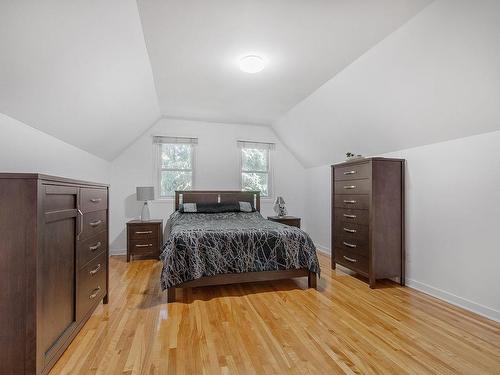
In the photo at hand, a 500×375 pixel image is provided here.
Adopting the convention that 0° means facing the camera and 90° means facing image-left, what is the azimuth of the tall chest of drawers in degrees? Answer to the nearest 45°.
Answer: approximately 45°

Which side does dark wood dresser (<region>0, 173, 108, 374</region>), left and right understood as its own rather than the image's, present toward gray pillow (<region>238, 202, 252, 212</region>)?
left

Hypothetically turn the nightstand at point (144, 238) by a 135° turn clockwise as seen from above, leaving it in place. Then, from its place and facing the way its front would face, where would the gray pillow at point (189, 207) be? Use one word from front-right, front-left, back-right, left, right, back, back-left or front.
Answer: back-right

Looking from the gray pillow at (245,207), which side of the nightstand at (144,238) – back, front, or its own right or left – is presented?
left

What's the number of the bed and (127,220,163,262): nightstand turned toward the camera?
2

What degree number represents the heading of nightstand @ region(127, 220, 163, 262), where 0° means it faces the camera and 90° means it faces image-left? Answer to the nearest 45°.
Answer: approximately 0°

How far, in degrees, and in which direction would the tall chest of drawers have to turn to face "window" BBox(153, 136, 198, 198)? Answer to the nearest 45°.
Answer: approximately 45° to its right

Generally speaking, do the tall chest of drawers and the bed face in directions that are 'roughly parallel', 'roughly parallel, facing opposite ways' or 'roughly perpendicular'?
roughly perpendicular

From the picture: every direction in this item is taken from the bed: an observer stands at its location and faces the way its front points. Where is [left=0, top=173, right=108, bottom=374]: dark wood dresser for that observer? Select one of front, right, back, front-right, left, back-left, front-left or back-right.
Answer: front-right

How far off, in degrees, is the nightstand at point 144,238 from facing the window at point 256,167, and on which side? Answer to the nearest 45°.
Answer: approximately 90° to its left

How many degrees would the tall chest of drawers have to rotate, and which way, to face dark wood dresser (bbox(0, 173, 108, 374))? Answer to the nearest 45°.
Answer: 0° — it already faces it

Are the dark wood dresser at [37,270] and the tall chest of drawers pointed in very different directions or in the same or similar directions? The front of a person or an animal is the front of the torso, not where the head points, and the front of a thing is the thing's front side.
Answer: very different directions
